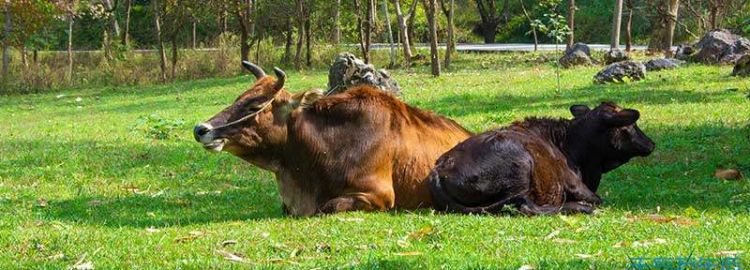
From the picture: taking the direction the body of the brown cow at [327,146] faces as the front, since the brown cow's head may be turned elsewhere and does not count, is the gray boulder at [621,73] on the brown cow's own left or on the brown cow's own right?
on the brown cow's own right

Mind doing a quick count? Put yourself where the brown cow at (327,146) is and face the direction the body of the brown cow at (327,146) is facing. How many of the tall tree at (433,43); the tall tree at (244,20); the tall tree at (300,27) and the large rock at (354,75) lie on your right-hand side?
4

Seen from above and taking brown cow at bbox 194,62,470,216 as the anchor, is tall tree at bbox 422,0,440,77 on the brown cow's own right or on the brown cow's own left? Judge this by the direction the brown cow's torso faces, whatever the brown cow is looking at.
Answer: on the brown cow's own right

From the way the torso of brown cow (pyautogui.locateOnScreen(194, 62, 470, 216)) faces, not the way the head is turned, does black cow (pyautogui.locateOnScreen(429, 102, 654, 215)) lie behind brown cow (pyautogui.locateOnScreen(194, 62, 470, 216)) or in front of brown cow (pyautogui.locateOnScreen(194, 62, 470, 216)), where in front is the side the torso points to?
behind

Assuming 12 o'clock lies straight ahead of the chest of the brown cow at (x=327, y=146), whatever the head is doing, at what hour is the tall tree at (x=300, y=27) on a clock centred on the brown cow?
The tall tree is roughly at 3 o'clock from the brown cow.

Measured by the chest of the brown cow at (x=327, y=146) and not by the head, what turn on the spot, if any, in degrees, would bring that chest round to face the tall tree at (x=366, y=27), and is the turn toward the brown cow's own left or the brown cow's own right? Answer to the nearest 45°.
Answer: approximately 90° to the brown cow's own right

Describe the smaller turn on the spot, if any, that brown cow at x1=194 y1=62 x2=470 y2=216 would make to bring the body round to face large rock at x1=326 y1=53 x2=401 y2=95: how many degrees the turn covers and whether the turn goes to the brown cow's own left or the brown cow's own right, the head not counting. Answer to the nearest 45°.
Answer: approximately 90° to the brown cow's own right

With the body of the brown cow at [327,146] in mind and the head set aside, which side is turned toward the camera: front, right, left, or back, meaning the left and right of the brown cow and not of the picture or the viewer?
left

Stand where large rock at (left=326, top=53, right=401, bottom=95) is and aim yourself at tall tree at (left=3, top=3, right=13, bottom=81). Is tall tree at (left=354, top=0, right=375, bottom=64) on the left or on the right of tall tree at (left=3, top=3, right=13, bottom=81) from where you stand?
right
